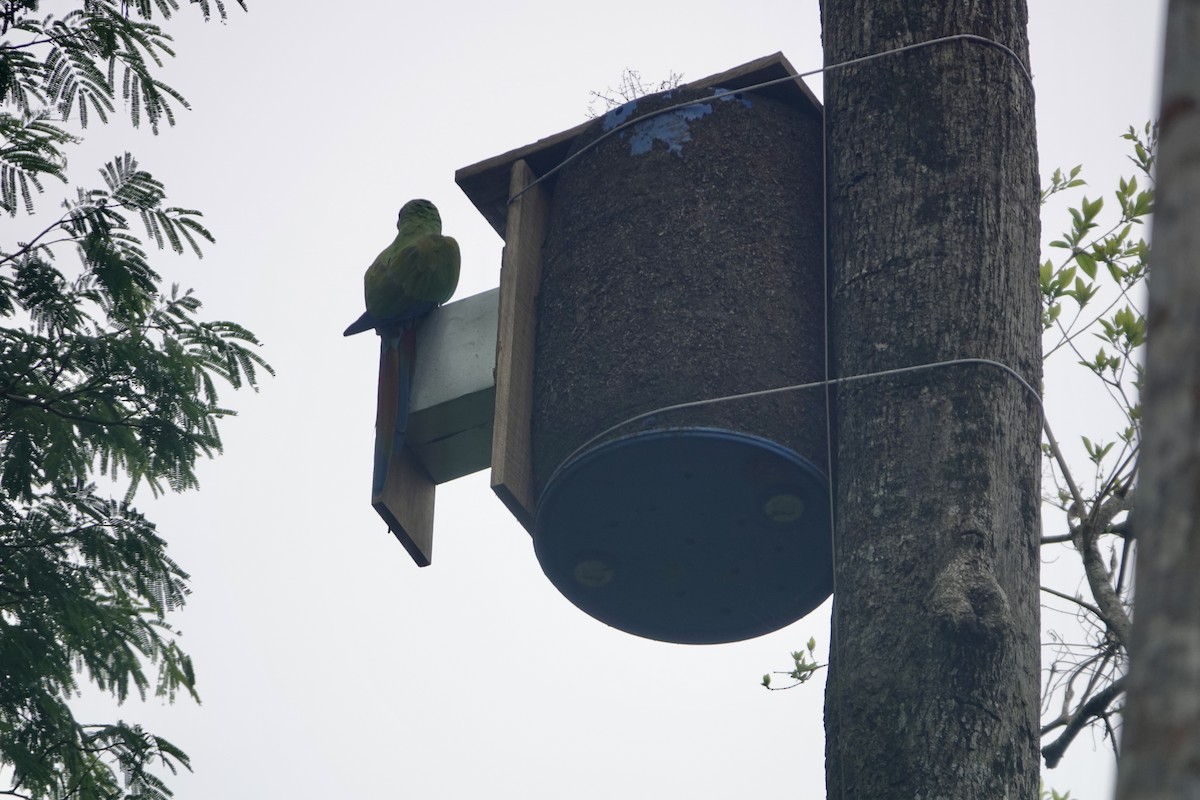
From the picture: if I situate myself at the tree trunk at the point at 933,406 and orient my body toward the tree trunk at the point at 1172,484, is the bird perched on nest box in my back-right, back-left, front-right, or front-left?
back-right

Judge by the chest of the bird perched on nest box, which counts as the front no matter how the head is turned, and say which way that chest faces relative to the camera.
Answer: away from the camera

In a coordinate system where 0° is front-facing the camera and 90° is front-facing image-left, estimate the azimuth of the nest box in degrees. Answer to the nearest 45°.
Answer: approximately 90°

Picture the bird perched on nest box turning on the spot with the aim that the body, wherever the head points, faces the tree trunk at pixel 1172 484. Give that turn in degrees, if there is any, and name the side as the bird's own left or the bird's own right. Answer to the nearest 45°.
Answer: approximately 180°

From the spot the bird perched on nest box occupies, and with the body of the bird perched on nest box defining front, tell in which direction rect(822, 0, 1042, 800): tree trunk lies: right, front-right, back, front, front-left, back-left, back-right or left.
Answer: back-right
